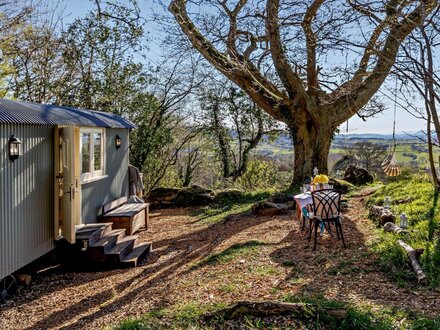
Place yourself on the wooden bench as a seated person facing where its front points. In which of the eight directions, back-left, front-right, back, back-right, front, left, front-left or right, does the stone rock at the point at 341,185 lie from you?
front-left

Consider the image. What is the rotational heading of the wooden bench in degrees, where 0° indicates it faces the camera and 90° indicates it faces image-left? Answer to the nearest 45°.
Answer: approximately 315°

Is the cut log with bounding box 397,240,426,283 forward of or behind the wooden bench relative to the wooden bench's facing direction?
forward

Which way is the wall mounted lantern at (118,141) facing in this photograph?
to the viewer's right

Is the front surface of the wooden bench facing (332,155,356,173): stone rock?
no

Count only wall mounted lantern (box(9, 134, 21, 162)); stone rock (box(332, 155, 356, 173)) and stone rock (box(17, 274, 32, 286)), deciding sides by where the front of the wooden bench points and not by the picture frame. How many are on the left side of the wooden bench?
1

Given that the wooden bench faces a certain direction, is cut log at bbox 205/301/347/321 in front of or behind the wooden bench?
in front

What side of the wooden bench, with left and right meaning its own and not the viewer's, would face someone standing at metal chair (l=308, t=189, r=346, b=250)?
front

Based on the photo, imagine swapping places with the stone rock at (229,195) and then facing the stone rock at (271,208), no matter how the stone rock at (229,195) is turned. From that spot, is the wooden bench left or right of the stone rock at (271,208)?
right

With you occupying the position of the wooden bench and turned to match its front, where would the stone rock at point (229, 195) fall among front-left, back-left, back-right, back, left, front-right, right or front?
left

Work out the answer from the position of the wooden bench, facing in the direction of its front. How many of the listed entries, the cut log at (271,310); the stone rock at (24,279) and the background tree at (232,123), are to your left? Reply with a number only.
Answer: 1

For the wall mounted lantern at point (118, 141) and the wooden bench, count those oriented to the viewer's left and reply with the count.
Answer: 0

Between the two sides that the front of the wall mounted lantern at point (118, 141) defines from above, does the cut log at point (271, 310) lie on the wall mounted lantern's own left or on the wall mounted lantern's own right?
on the wall mounted lantern's own right

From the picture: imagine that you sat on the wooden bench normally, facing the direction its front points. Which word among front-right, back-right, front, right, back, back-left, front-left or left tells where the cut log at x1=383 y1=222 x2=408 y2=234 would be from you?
front

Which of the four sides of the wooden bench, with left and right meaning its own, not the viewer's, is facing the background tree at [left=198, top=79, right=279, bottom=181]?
left

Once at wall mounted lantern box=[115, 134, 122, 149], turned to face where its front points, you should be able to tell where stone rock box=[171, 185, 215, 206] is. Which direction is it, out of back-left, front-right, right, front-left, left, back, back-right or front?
front-left
